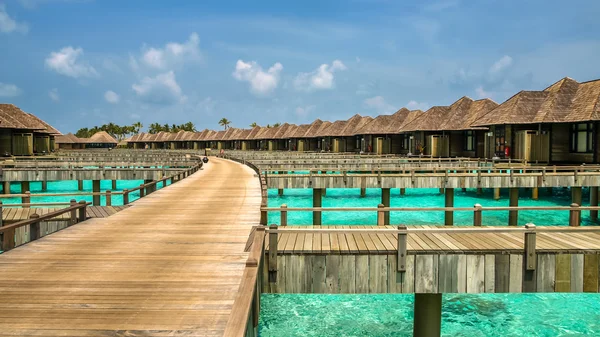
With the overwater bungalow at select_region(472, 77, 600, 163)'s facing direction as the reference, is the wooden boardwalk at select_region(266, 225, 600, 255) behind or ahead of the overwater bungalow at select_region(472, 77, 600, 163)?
ahead

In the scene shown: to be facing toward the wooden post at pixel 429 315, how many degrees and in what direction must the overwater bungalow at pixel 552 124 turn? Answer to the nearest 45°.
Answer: approximately 45° to its left

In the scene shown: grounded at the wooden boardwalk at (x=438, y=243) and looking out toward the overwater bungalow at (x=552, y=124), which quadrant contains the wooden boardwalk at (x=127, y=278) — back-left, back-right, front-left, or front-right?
back-left

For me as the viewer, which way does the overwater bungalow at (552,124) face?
facing the viewer and to the left of the viewer

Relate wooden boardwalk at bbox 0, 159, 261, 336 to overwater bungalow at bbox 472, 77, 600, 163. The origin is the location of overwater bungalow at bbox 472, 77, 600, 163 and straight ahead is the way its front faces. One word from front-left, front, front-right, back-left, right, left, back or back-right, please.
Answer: front-left
